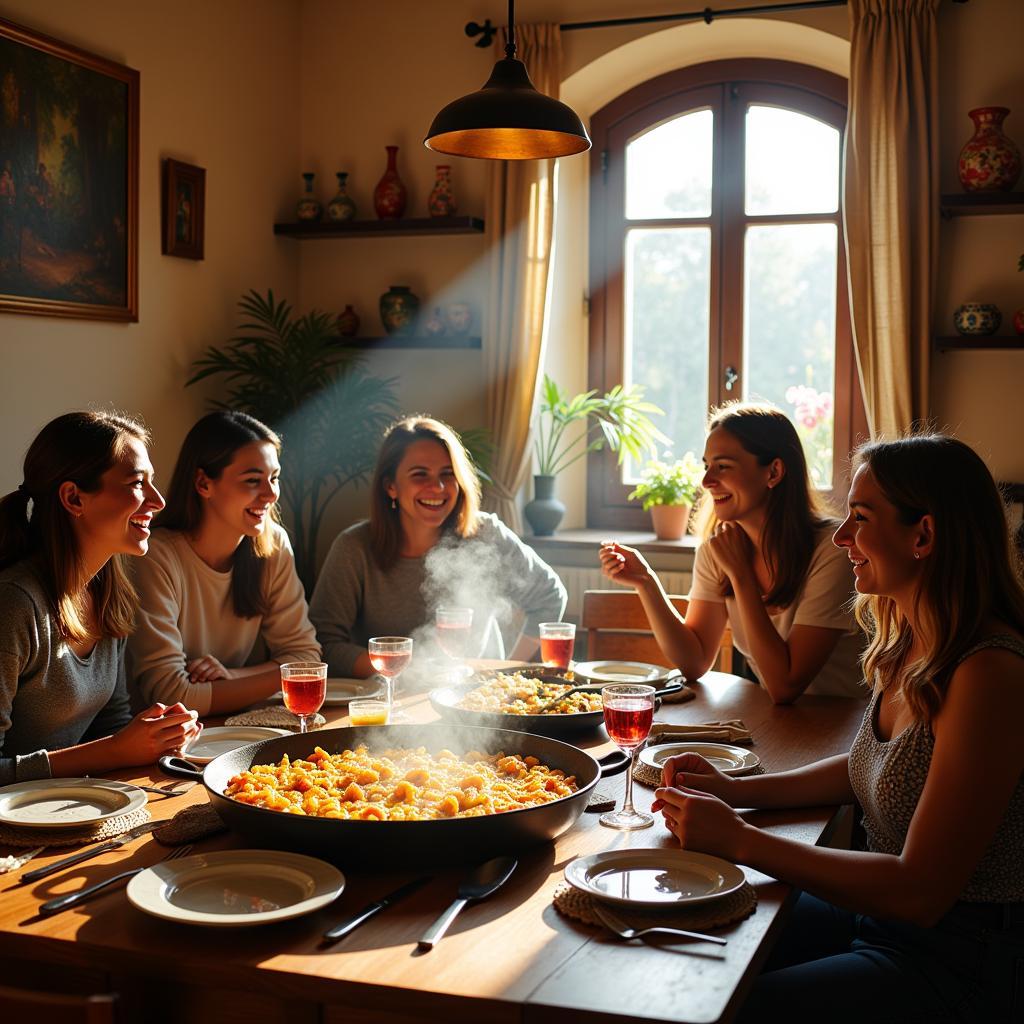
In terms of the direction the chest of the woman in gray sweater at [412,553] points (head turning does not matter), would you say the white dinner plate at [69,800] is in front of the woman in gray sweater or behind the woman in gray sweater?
in front

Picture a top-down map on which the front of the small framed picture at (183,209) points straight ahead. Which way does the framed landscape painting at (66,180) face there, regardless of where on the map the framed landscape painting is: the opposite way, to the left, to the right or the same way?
the same way

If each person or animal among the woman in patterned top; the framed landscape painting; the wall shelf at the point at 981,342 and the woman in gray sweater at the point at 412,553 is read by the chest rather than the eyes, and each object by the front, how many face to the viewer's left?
1

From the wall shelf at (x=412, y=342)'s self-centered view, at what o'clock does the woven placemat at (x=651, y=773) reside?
The woven placemat is roughly at 12 o'clock from the wall shelf.

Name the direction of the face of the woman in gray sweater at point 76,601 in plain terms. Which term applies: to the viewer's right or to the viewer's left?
to the viewer's right

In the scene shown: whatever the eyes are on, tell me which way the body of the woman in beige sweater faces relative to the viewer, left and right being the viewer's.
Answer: facing the viewer and to the right of the viewer

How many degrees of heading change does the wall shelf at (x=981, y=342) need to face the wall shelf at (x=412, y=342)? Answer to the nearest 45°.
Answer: approximately 90° to its right

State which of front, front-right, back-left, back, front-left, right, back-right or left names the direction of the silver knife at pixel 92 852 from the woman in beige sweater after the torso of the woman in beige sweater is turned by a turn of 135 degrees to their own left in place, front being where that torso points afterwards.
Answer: back

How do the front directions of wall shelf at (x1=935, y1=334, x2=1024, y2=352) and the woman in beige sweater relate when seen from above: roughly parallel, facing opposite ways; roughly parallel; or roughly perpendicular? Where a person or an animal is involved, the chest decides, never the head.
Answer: roughly perpendicular

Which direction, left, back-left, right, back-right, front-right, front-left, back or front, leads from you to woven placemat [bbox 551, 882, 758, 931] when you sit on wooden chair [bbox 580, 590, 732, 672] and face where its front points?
front

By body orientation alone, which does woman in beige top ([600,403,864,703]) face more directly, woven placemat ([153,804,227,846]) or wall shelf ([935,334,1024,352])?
the woven placemat

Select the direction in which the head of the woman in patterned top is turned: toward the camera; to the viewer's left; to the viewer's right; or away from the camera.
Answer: to the viewer's left

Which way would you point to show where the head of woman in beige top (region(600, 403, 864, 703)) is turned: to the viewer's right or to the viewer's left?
to the viewer's left

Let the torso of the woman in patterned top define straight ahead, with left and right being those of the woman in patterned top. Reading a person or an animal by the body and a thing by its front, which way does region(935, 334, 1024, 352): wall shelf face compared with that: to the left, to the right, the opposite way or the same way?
to the left

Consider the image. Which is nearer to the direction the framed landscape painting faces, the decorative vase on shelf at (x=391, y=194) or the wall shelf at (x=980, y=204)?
the wall shelf

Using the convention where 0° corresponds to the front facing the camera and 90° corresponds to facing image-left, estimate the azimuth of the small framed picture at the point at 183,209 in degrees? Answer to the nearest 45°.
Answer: approximately 315°

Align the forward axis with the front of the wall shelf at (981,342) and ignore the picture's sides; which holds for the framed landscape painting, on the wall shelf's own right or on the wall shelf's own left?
on the wall shelf's own right

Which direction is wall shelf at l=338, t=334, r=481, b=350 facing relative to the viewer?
toward the camera

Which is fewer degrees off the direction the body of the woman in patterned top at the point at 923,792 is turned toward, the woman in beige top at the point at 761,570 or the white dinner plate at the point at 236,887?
the white dinner plate

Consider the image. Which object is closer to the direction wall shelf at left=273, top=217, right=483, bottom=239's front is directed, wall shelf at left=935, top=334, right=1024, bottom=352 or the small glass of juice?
the small glass of juice

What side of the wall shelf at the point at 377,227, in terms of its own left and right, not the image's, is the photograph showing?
front
